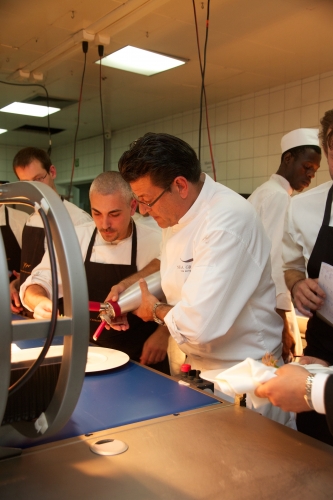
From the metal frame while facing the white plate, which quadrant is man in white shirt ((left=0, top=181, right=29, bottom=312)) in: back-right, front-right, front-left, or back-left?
front-left

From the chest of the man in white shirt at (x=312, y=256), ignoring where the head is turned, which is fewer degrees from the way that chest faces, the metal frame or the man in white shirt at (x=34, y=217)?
the metal frame

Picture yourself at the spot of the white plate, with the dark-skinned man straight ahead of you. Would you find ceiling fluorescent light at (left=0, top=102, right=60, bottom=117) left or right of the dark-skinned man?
left

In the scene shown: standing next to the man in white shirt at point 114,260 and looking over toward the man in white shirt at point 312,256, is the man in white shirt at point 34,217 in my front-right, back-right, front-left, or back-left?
back-left

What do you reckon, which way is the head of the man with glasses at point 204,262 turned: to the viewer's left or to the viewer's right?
to the viewer's left

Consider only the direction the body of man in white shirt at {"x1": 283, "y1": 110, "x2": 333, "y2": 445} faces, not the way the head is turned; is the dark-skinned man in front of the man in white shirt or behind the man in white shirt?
behind
